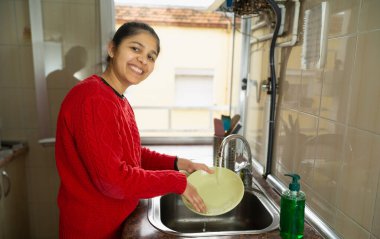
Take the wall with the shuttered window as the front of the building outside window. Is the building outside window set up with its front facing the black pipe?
yes

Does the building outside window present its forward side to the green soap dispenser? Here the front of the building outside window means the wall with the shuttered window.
yes

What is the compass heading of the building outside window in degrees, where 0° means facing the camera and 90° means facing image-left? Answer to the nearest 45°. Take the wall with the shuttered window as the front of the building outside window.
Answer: approximately 0°

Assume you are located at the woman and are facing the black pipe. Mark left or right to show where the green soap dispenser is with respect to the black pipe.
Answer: right

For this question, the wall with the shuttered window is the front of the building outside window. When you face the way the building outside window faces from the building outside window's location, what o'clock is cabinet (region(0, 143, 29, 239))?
The cabinet is roughly at 1 o'clock from the building outside window.
